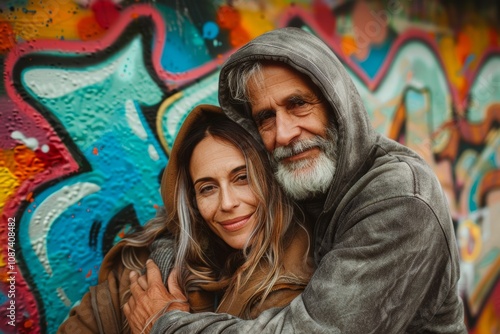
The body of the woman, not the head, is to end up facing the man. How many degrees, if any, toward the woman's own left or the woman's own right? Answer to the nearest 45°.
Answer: approximately 45° to the woman's own left

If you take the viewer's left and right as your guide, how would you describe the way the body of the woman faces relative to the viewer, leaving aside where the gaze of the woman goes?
facing the viewer
